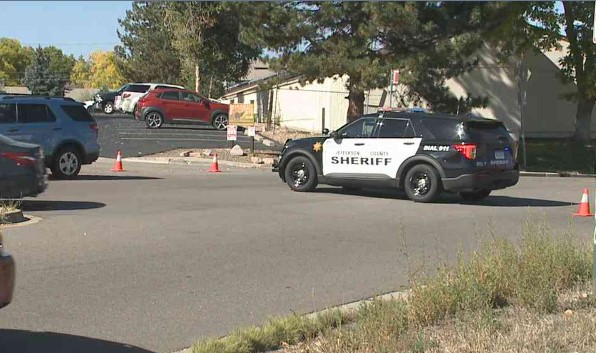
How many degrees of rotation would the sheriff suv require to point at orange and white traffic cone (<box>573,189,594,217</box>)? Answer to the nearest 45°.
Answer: approximately 135° to its right

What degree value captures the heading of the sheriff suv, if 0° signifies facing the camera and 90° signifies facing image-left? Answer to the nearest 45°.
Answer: approximately 135°
